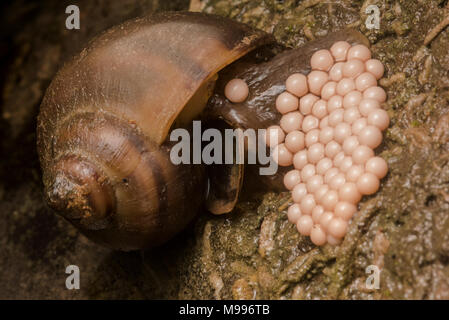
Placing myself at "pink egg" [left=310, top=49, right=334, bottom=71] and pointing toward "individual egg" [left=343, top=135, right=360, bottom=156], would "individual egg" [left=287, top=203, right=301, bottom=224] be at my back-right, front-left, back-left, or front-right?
front-right

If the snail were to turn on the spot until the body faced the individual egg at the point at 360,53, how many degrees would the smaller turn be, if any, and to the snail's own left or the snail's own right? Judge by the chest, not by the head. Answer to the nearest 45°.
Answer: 0° — it already faces it

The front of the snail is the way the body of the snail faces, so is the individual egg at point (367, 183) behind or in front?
in front

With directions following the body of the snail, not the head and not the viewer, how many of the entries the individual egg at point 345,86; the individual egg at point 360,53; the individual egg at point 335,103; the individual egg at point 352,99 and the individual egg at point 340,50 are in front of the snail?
5

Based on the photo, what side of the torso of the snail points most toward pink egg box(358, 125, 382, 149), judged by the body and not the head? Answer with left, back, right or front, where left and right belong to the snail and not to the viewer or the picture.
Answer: front

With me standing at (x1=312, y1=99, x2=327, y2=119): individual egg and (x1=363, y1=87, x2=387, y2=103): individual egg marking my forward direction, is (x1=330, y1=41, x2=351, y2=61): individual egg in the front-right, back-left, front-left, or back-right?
front-left

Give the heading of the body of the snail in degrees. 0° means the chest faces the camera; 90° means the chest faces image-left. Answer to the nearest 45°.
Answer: approximately 270°

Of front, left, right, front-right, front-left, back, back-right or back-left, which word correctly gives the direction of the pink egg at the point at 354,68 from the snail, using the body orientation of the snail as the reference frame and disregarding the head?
front

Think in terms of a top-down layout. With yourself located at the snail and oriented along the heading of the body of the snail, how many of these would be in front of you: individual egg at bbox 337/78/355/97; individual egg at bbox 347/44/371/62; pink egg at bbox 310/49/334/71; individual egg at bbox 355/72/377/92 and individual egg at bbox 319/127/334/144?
5

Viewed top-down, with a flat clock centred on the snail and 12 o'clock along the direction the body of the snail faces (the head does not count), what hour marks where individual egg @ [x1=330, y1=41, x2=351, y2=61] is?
The individual egg is roughly at 12 o'clock from the snail.

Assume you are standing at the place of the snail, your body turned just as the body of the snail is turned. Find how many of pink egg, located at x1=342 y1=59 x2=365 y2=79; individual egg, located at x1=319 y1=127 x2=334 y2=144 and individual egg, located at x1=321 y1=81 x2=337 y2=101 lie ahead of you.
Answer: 3

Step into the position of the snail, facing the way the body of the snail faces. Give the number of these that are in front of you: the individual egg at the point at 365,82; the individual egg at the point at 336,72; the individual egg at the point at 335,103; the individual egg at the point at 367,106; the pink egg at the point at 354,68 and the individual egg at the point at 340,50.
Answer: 6
